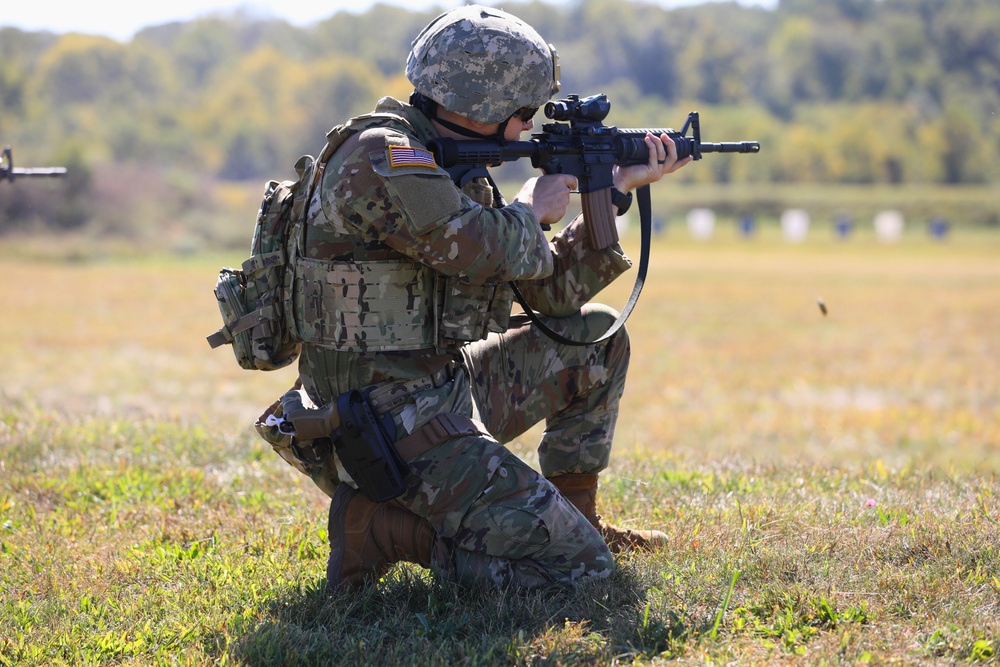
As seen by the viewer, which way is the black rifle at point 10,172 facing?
to the viewer's right
